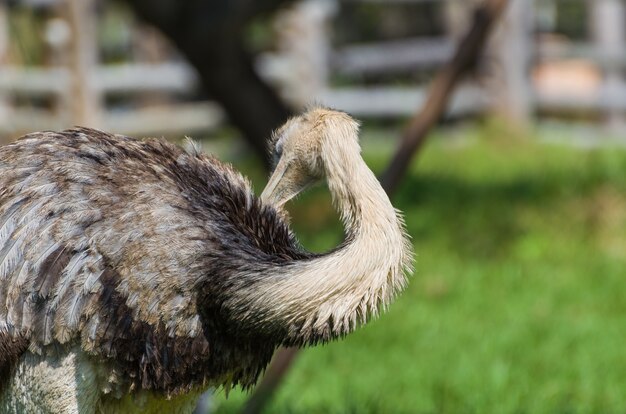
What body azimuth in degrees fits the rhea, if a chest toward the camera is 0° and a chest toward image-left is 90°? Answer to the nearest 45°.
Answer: approximately 270°

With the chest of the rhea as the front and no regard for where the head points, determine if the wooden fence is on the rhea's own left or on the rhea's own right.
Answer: on the rhea's own left
